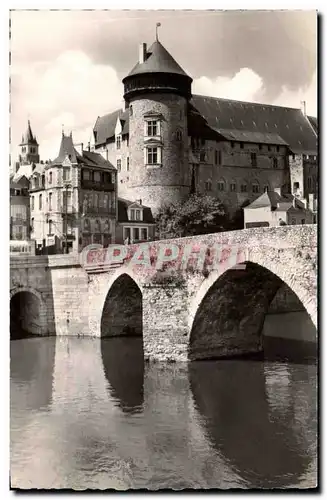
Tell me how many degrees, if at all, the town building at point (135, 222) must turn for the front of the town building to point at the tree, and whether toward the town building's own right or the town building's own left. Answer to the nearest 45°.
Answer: approximately 90° to the town building's own left

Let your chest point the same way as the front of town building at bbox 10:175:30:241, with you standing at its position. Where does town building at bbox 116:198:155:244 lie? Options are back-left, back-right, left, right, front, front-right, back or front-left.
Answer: back-left

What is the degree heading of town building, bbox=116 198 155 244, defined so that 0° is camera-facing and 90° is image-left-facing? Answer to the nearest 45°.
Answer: approximately 0°

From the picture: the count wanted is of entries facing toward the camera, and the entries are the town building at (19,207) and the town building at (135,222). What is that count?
2

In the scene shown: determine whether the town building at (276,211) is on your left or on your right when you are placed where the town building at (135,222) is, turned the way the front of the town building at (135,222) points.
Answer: on your left

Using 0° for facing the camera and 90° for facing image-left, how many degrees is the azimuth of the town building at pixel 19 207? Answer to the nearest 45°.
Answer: approximately 0°

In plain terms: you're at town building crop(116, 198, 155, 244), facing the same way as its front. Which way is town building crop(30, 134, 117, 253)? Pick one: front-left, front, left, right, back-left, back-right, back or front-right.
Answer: right

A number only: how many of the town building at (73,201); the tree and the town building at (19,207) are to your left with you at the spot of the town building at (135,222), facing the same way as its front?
1
